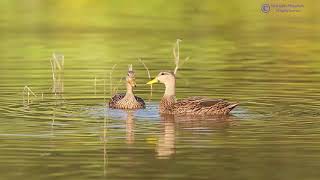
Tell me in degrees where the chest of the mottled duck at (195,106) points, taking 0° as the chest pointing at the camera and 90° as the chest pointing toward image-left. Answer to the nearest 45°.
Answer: approximately 90°

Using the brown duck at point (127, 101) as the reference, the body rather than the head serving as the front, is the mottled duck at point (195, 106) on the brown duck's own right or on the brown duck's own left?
on the brown duck's own left

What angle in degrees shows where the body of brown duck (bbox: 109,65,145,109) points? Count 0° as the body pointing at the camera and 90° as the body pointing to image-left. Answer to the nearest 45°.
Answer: approximately 0°

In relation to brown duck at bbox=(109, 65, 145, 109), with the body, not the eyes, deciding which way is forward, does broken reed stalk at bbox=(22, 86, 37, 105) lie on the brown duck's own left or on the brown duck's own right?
on the brown duck's own right

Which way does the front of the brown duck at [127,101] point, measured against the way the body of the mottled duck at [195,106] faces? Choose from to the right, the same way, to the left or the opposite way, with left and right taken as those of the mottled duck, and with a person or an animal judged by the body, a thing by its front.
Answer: to the left

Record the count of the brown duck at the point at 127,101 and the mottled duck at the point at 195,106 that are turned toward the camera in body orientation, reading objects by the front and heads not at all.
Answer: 1
